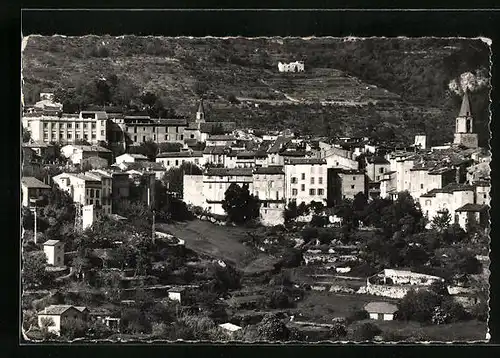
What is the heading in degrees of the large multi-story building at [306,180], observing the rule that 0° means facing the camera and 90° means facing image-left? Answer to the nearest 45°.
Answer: approximately 0°

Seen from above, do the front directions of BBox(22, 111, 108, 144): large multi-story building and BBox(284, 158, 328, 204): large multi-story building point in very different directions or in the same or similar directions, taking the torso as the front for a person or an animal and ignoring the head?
same or similar directions

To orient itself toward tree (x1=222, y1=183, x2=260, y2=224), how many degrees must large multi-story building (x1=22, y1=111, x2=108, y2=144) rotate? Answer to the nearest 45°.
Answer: approximately 90° to its left

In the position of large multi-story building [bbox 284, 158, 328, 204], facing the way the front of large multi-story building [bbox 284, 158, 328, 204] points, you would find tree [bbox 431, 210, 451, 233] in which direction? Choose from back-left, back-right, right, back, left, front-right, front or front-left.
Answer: left

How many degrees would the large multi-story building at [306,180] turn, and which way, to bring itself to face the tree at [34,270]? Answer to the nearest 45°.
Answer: approximately 90° to its right

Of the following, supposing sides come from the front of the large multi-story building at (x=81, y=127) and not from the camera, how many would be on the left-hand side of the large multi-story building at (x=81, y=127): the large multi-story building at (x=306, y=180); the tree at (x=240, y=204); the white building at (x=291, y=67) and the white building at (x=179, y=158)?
4

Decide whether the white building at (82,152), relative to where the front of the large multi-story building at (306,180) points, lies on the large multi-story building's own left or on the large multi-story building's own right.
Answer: on the large multi-story building's own right

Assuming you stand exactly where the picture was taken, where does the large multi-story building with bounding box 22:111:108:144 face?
facing the viewer
